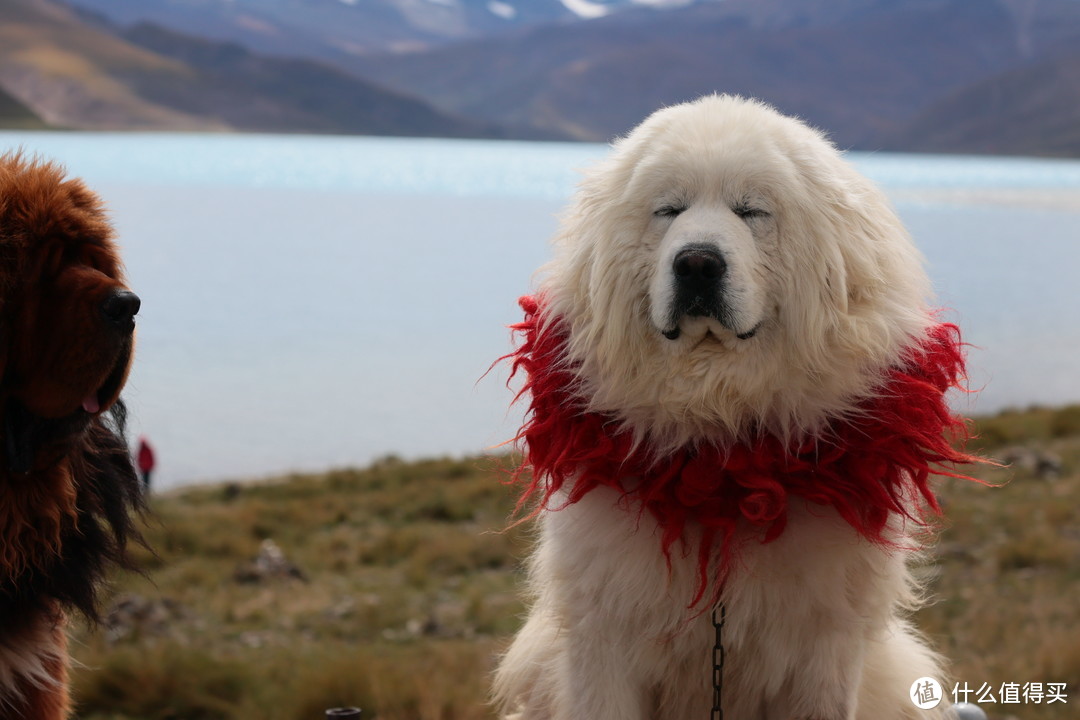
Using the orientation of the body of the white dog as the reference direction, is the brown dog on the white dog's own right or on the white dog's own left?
on the white dog's own right

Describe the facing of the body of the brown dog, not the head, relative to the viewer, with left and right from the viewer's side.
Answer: facing the viewer and to the right of the viewer

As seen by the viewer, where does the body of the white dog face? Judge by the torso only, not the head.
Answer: toward the camera

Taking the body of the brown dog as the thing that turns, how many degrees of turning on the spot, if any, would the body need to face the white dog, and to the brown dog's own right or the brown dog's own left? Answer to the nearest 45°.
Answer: approximately 45° to the brown dog's own left

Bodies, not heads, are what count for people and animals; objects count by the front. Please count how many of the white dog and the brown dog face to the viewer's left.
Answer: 0

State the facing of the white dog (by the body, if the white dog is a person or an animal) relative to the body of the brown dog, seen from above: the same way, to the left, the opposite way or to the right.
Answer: to the right
